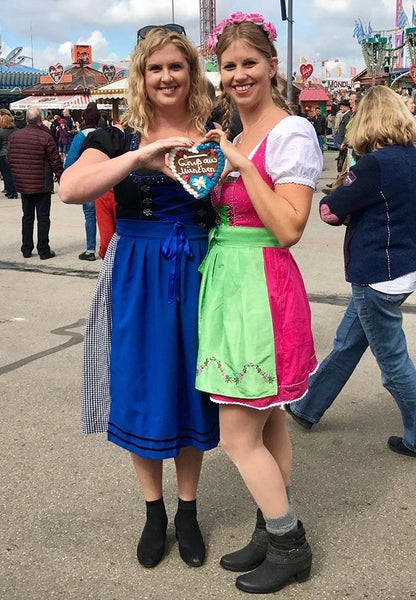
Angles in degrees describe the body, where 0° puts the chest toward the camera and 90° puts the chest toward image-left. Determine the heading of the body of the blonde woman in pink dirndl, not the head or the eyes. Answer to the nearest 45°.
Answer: approximately 45°

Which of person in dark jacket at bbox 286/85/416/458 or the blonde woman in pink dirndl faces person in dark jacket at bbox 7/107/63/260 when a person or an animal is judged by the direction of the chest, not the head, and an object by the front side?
person in dark jacket at bbox 286/85/416/458

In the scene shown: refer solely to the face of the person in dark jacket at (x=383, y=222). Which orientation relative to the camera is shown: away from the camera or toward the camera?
away from the camera

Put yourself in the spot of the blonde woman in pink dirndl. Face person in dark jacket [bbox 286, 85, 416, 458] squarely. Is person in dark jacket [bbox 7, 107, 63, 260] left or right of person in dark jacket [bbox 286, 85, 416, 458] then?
left

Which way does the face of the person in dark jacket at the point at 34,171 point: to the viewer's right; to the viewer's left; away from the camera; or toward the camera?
away from the camera

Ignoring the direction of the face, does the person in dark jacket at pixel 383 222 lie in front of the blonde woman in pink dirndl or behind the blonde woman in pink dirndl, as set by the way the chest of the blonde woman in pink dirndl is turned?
behind
